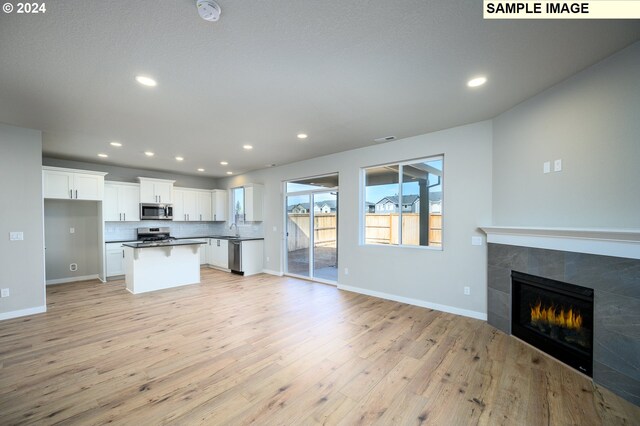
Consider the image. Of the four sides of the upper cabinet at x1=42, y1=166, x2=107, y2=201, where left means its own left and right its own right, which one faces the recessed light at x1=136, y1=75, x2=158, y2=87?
front

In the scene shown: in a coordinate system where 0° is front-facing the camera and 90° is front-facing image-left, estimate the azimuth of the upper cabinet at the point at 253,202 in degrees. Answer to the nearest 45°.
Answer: approximately 45°

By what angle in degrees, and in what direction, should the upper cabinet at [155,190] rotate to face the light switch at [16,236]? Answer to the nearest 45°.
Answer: approximately 45° to its right

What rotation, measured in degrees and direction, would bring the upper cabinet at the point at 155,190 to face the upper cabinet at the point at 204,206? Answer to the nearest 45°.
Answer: approximately 135° to its left

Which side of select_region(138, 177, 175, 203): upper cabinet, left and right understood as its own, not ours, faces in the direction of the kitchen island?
front

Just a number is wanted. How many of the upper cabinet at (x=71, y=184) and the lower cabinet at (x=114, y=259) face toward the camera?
2

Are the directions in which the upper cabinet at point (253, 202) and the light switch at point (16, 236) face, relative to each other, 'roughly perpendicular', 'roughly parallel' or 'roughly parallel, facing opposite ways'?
roughly perpendicular

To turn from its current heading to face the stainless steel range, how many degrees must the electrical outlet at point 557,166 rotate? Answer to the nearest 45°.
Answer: approximately 45° to its right

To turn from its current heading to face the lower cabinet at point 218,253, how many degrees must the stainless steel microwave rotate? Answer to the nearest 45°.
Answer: approximately 90° to its left

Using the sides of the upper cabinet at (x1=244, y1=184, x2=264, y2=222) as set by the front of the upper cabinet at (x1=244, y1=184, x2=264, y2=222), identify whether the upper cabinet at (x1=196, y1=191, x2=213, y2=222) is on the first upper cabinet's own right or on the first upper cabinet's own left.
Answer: on the first upper cabinet's own right

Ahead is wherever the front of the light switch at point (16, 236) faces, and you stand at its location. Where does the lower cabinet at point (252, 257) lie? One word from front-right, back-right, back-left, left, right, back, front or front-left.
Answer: left

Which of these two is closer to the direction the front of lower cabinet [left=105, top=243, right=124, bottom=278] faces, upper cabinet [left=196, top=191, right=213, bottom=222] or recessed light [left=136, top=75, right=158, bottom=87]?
the recessed light

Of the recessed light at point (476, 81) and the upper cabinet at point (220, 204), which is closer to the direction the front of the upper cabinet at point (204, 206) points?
the recessed light

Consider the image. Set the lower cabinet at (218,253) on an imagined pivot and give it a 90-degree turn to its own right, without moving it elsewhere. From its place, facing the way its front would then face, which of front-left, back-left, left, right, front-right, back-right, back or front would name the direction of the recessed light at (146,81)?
back-left
